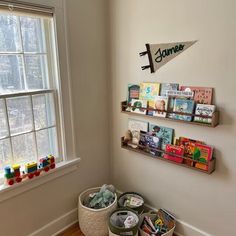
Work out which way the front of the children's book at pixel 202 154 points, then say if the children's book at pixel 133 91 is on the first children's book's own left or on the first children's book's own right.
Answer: on the first children's book's own right

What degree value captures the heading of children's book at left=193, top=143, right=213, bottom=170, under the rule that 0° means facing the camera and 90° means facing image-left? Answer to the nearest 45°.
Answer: approximately 45°

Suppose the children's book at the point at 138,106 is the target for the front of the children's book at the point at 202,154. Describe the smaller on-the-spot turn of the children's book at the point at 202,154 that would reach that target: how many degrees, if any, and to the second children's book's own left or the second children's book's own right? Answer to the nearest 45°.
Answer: approximately 45° to the second children's book's own right

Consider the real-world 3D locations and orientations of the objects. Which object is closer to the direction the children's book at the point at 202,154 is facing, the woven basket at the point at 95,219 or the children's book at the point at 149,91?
the woven basket
